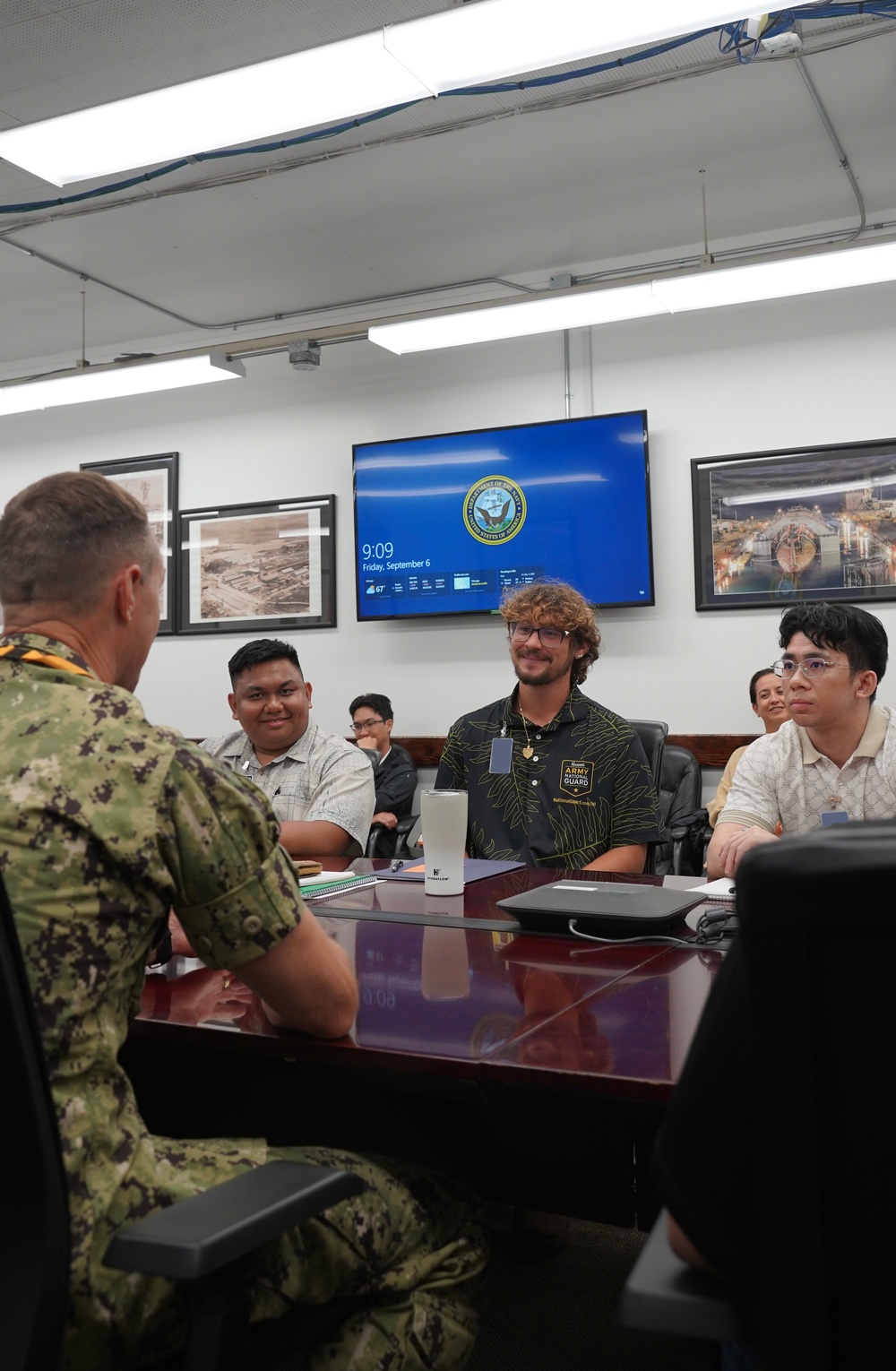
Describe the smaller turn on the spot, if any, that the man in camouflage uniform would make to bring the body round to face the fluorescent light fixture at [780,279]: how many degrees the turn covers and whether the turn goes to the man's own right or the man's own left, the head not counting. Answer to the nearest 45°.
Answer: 0° — they already face it

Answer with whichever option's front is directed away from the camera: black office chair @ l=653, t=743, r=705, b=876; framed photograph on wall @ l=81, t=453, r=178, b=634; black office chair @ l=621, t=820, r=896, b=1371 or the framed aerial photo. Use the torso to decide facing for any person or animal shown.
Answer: black office chair @ l=621, t=820, r=896, b=1371

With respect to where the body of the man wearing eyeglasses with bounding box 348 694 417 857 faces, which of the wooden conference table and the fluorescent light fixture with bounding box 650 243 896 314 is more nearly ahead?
the wooden conference table

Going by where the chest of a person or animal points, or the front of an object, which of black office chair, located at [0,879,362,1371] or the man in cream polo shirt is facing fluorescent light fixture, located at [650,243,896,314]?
the black office chair

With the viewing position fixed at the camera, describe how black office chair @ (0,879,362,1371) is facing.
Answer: facing away from the viewer and to the right of the viewer

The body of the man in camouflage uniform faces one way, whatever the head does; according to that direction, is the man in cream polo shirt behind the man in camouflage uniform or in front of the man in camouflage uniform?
in front

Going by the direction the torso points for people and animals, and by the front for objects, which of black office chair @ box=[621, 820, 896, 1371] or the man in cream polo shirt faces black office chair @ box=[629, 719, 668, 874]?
black office chair @ box=[621, 820, 896, 1371]

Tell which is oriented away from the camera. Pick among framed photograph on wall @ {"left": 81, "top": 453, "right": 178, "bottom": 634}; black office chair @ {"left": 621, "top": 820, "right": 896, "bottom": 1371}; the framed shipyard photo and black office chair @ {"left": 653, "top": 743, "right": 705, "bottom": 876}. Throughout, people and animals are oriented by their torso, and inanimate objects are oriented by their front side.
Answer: black office chair @ {"left": 621, "top": 820, "right": 896, "bottom": 1371}

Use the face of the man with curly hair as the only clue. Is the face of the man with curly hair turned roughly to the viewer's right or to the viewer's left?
to the viewer's left

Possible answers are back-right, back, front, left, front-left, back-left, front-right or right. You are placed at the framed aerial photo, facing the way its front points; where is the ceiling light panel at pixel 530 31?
front-left

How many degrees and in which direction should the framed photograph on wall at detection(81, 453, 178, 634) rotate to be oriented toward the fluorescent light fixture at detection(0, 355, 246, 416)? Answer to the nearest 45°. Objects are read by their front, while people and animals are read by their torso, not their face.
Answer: approximately 45° to its left

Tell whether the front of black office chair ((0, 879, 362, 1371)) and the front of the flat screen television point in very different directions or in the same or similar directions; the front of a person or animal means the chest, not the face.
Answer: very different directions

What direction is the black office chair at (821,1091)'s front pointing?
away from the camera

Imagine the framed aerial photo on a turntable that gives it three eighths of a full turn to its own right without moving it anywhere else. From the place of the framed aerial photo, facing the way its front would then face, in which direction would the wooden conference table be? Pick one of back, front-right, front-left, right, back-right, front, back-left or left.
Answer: back

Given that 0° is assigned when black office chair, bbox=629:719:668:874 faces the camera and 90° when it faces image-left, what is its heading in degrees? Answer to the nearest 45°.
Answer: approximately 45°

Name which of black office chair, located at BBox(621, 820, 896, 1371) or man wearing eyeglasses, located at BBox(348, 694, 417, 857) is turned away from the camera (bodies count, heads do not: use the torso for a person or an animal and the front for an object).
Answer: the black office chair

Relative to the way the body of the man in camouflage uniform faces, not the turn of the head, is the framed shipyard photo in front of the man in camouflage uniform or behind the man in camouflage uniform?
in front
